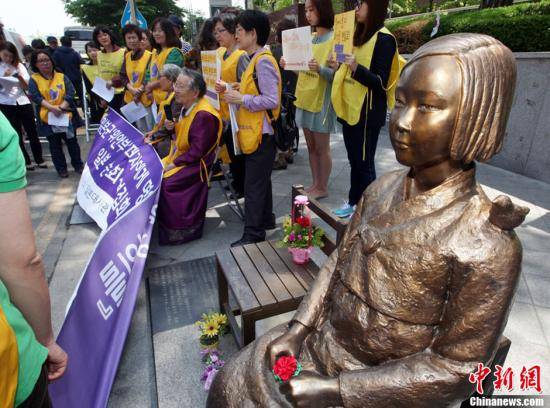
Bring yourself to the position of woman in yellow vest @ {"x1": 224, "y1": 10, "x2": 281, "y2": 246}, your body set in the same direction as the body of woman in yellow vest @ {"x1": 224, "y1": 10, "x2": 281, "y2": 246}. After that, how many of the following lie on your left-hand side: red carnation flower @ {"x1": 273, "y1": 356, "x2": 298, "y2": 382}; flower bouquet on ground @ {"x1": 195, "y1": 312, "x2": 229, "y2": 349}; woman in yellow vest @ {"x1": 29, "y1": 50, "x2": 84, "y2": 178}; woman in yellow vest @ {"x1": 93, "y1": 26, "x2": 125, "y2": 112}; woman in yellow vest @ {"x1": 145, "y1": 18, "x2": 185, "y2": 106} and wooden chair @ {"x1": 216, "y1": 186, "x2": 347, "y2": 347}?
3

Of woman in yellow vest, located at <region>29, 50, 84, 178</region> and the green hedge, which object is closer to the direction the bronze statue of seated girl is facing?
the woman in yellow vest

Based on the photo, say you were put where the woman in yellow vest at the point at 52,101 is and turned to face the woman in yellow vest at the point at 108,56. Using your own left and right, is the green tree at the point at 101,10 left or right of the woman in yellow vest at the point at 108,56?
left

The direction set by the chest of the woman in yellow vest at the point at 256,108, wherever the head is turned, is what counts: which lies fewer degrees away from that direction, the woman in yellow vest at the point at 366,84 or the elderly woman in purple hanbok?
the elderly woman in purple hanbok

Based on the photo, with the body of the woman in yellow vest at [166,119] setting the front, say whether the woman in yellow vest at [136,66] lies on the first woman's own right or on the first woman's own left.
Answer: on the first woman's own right

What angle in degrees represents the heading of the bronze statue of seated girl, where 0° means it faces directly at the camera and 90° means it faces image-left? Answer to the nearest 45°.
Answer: approximately 45°

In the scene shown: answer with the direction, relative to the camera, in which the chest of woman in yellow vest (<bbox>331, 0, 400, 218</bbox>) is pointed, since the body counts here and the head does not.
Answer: to the viewer's left

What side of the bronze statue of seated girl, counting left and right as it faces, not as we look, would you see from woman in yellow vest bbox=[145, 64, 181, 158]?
right

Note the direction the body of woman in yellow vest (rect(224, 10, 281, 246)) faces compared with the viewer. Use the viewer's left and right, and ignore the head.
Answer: facing to the left of the viewer
